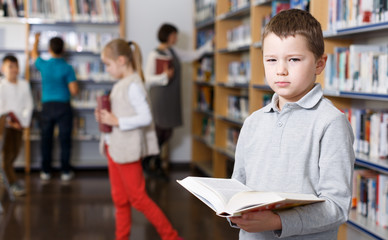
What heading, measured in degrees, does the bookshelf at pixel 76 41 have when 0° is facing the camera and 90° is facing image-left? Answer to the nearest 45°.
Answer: approximately 0°

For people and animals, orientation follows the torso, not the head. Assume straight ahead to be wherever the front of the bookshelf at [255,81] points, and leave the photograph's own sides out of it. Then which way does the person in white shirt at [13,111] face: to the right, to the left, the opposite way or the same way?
to the left

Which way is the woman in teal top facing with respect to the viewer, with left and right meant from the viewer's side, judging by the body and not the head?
facing away from the viewer

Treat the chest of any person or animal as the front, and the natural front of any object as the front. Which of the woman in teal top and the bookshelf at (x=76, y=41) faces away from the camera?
the woman in teal top

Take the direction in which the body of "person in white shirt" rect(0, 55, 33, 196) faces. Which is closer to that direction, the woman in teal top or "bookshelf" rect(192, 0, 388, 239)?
the bookshelf

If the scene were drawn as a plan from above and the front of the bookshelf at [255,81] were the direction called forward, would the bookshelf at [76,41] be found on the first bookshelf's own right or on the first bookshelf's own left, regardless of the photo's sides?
on the first bookshelf's own right
